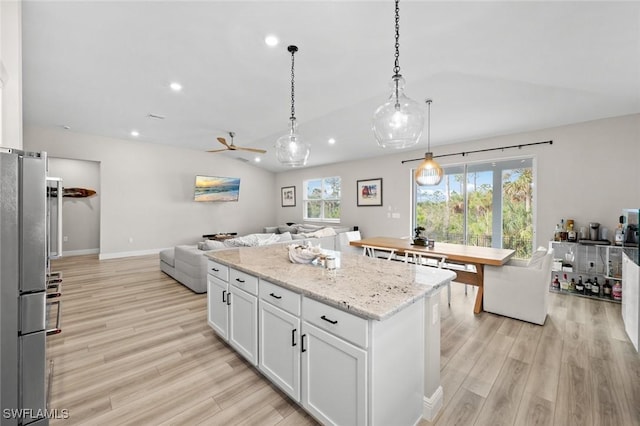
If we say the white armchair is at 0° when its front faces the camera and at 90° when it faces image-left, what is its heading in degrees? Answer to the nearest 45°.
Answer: approximately 90°

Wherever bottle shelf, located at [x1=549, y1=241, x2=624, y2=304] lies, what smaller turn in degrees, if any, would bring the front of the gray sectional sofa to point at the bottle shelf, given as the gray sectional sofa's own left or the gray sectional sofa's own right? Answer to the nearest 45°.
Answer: approximately 135° to the gray sectional sofa's own right

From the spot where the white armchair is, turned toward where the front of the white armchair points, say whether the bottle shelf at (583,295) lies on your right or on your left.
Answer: on your right

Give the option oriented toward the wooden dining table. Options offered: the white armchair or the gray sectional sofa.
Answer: the white armchair

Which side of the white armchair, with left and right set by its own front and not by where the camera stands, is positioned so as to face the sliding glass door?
right

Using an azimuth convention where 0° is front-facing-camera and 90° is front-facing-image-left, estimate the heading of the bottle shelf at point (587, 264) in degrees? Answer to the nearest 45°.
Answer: approximately 45°

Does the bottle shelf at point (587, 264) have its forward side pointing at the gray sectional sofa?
no

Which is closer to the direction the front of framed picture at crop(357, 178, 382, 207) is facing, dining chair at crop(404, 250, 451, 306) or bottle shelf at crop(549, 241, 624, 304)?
the dining chair

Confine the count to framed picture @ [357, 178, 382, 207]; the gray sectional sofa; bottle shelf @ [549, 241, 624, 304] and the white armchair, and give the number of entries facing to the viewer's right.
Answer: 0

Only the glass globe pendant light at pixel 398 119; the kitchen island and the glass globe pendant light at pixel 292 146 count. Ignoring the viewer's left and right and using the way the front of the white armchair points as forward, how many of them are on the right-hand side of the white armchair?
0

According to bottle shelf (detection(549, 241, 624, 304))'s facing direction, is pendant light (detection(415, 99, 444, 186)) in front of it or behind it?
in front

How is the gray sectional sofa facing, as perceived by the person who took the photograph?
facing away from the viewer and to the left of the viewer

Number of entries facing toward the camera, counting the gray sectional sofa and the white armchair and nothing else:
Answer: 0

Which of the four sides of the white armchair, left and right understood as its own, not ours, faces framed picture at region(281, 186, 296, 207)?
front

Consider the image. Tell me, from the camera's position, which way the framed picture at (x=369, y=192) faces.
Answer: facing the viewer and to the left of the viewer
